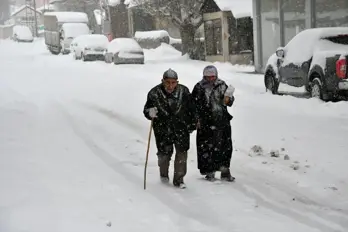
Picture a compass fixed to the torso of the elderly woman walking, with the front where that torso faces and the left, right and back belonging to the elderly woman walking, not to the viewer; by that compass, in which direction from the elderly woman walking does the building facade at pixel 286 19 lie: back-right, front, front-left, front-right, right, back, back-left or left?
back

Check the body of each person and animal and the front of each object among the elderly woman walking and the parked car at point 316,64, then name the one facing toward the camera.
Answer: the elderly woman walking

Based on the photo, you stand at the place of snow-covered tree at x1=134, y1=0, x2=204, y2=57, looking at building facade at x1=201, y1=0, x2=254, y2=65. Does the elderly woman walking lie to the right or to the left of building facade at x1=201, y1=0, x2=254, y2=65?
right

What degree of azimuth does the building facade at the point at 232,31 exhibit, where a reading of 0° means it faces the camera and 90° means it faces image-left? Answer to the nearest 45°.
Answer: approximately 45°

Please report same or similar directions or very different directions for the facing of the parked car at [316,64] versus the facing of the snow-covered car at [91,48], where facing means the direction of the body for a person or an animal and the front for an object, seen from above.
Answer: very different directions

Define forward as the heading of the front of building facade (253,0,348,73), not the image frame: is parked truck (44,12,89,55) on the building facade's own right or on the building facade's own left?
on the building facade's own right

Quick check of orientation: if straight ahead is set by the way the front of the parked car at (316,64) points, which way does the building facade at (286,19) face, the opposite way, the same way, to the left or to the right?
to the left

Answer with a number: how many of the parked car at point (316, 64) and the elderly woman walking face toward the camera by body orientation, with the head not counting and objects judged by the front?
1

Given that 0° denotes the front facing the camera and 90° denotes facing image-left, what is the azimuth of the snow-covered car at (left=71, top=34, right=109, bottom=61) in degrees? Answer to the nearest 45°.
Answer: approximately 315°

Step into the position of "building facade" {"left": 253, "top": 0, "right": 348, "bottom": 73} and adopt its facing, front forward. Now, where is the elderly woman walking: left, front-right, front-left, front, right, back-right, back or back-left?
front-left

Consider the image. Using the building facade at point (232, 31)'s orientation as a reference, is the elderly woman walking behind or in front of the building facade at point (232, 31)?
in front

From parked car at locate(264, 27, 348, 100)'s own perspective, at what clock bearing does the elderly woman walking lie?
The elderly woman walking is roughly at 8 o'clock from the parked car.

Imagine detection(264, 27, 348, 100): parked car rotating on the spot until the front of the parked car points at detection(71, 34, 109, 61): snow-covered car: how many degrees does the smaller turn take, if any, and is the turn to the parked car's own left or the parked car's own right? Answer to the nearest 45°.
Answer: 0° — it already faces it

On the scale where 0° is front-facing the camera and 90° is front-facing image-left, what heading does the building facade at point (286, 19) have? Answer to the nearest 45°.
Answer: approximately 45°

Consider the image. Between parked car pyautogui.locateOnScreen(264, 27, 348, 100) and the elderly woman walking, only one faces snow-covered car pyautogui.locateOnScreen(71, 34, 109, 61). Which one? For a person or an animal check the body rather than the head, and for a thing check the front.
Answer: the parked car

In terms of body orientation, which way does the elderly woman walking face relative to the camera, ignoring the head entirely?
toward the camera

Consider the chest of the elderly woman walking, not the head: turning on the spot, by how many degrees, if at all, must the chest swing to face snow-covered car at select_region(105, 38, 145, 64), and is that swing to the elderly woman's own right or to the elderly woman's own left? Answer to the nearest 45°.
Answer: approximately 180°
